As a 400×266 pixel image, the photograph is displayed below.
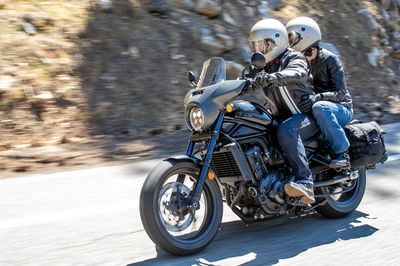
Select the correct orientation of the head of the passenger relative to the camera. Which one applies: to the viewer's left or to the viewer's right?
to the viewer's left

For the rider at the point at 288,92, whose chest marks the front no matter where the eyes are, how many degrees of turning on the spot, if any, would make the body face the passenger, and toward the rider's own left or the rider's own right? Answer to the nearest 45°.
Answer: approximately 180°
